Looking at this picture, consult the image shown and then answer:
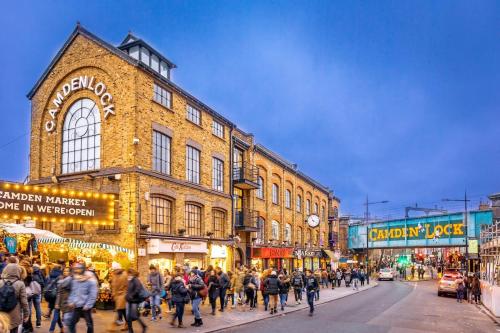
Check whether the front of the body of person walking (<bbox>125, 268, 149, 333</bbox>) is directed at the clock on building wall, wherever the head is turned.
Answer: no

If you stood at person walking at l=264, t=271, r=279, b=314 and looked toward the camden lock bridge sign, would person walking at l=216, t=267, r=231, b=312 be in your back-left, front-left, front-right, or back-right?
back-left
